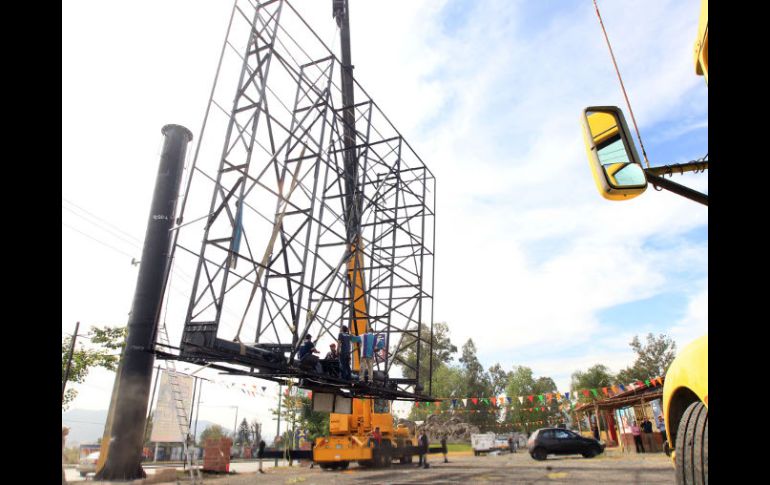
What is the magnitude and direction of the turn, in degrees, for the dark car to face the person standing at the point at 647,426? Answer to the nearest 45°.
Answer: approximately 45° to its left

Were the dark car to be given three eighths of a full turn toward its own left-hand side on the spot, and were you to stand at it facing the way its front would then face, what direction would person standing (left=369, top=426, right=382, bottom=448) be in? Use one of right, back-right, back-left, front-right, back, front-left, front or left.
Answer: left

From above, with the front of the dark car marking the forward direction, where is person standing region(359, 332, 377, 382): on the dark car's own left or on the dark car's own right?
on the dark car's own right

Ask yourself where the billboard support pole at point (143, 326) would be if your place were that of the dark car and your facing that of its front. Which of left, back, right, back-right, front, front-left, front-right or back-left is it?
back-right

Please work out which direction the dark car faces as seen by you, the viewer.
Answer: facing to the right of the viewer
